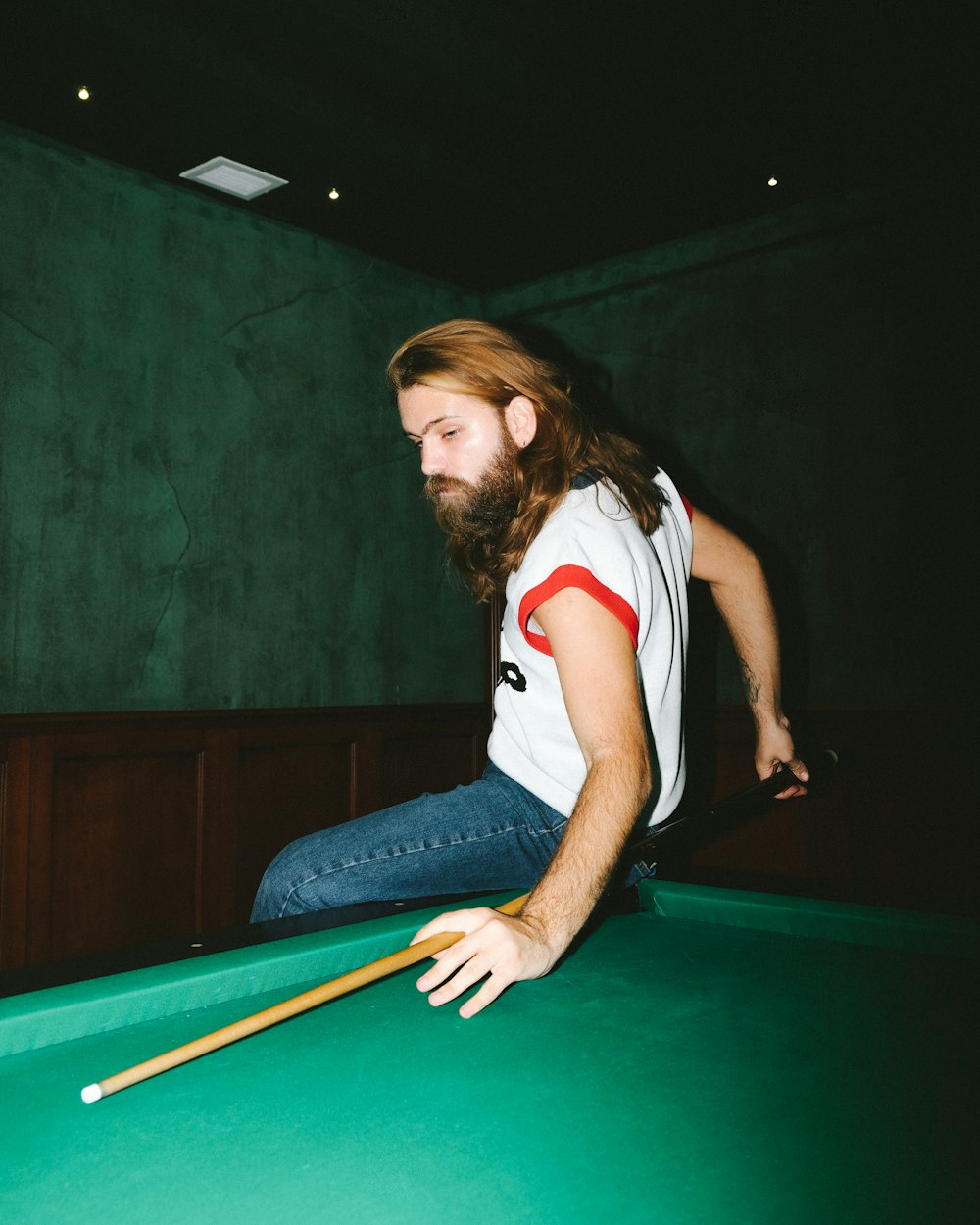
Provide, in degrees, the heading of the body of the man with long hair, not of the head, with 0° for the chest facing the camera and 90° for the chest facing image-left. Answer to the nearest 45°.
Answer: approximately 90°
